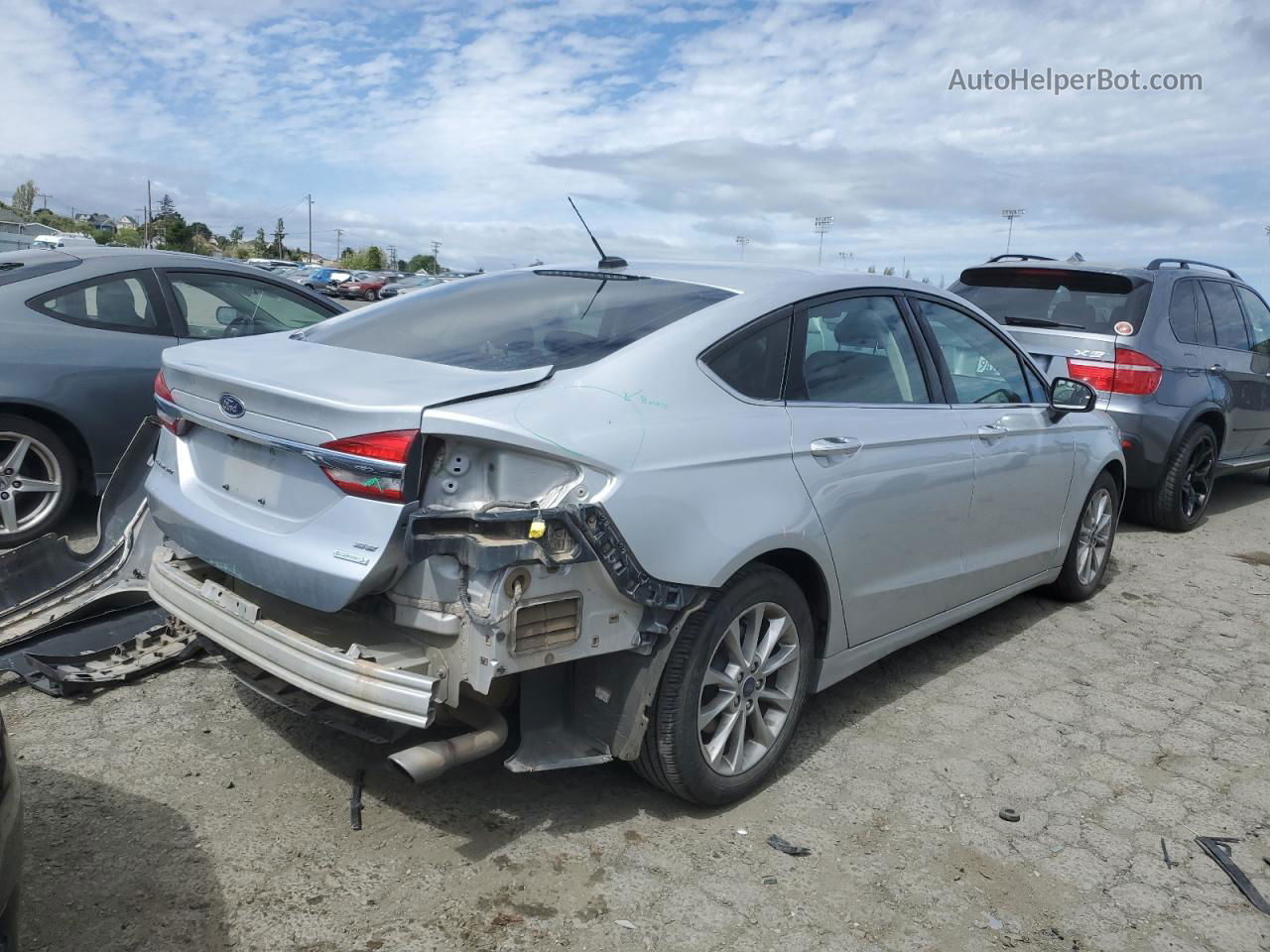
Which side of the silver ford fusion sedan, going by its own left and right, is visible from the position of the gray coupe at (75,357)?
left

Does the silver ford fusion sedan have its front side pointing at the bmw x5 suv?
yes

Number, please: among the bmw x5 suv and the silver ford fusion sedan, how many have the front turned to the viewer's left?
0

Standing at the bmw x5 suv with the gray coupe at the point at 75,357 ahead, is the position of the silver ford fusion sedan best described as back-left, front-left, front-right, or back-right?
front-left

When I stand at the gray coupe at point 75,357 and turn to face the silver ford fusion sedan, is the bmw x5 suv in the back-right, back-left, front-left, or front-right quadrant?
front-left

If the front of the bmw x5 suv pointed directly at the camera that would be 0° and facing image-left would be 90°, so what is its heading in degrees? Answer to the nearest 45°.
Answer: approximately 225°

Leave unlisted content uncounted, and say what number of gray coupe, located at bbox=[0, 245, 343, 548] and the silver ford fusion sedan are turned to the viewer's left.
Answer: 0

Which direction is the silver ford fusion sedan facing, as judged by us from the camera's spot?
facing away from the viewer and to the right of the viewer

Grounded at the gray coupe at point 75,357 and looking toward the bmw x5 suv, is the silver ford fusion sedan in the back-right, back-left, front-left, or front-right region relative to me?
front-right

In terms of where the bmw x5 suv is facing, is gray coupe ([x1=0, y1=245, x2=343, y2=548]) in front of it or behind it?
behind

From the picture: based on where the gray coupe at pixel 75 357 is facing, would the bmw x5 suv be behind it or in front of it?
in front

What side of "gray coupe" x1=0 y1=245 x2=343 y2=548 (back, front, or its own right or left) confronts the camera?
right
